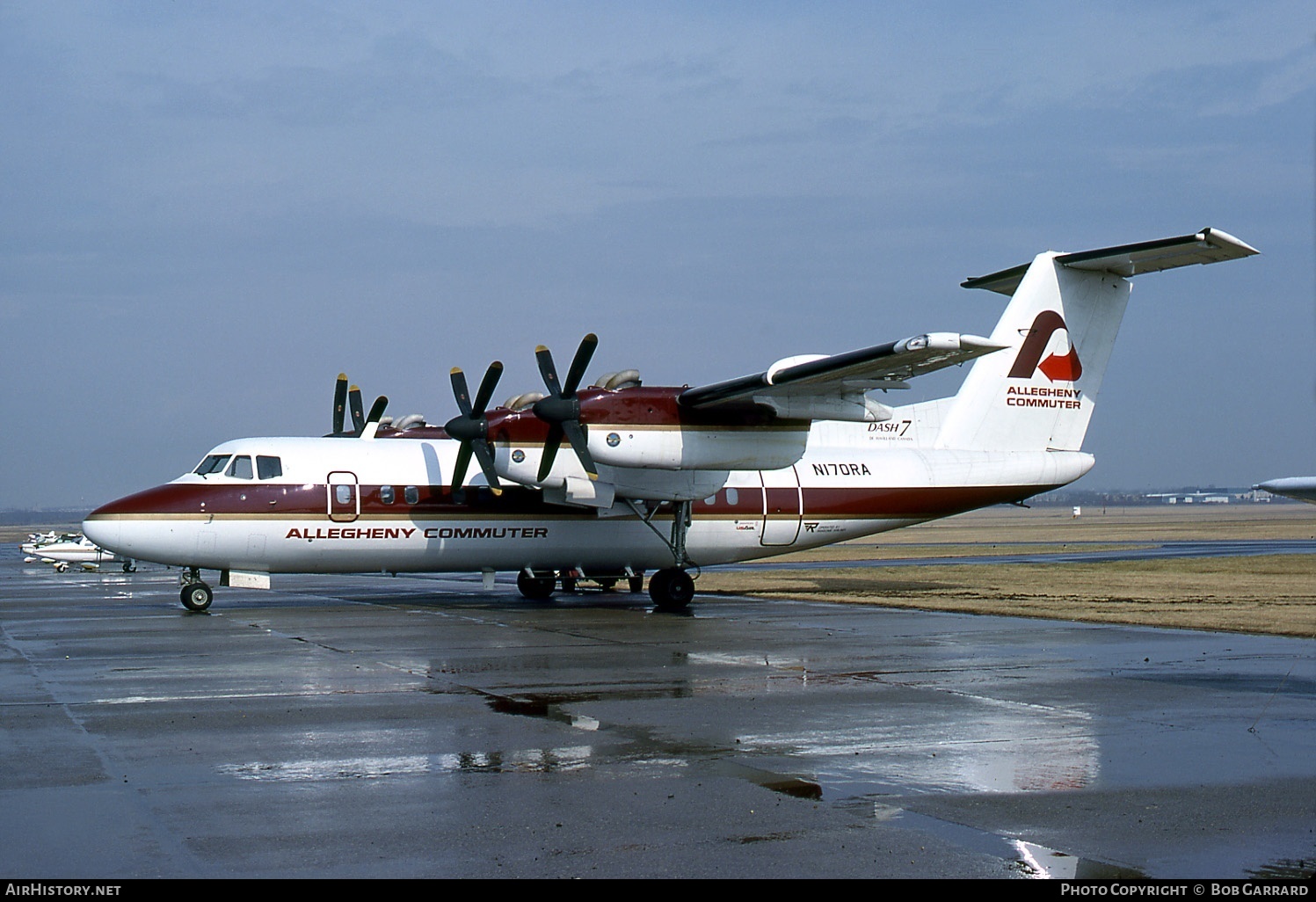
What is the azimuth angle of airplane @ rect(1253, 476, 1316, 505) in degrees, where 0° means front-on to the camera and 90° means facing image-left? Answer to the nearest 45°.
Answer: approximately 90°
